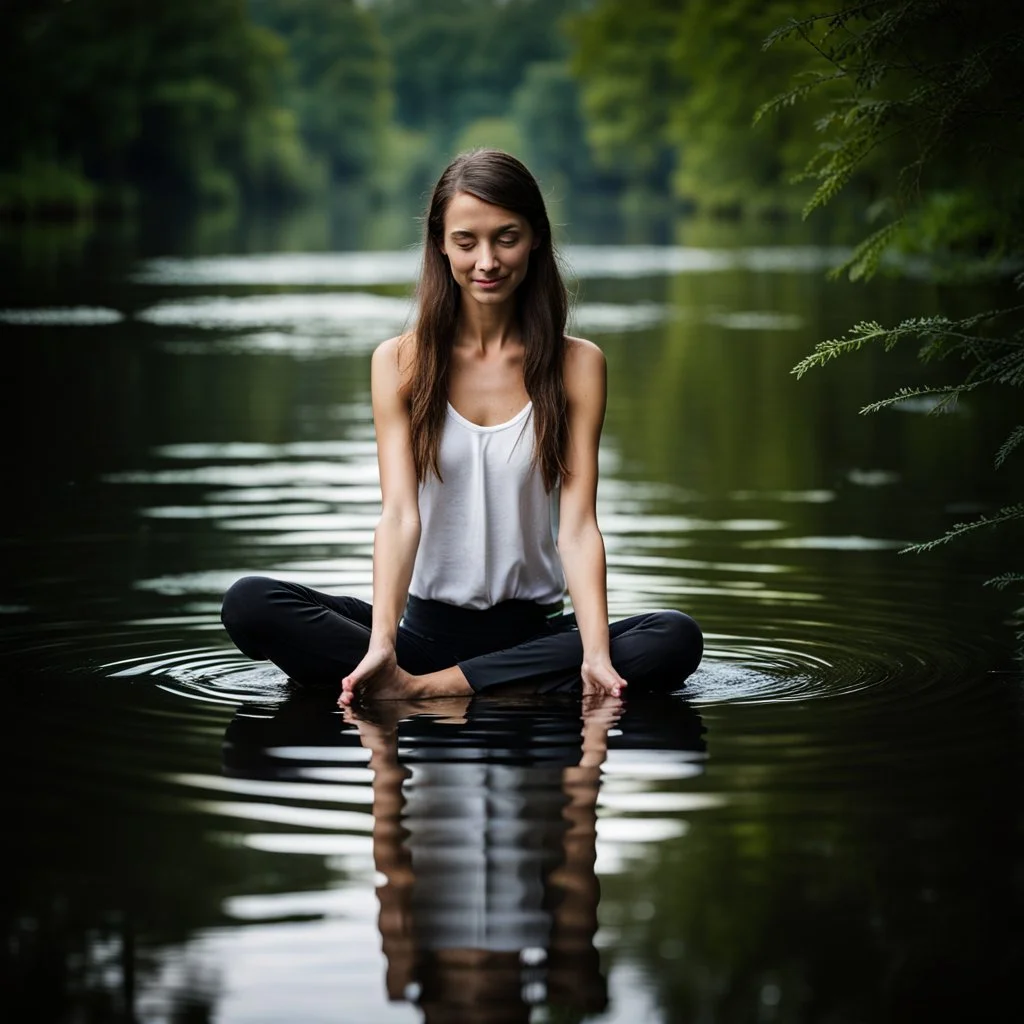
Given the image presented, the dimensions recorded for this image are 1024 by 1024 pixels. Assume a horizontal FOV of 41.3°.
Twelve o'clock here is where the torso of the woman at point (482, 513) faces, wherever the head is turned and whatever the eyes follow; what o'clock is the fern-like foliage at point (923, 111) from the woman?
The fern-like foliage is roughly at 9 o'clock from the woman.

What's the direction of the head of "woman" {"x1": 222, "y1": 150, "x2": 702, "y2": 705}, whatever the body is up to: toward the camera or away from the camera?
toward the camera

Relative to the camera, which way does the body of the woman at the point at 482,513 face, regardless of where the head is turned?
toward the camera
